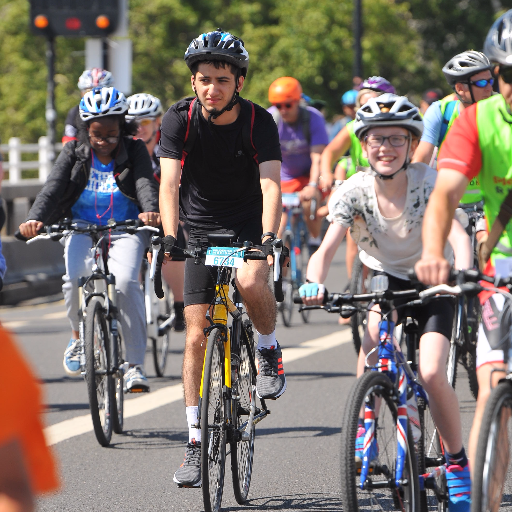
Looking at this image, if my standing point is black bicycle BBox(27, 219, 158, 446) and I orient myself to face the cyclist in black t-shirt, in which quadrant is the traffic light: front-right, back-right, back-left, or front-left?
back-left

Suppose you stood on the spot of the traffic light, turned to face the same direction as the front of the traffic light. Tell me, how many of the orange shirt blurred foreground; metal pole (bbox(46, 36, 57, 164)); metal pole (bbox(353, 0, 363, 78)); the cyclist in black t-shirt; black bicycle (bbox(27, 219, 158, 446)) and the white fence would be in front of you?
3

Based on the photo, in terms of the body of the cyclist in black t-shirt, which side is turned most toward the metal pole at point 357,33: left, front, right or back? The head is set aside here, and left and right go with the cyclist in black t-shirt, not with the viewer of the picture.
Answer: back

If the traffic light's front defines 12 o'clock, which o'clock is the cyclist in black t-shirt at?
The cyclist in black t-shirt is roughly at 12 o'clock from the traffic light.

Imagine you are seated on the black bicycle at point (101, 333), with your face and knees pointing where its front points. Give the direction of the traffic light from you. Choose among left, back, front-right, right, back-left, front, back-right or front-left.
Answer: back

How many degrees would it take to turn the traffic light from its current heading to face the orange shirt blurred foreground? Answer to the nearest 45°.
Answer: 0° — it already faces it

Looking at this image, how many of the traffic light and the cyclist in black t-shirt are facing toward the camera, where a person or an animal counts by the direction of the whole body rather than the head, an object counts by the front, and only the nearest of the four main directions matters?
2

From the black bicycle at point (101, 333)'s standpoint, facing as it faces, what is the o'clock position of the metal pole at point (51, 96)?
The metal pole is roughly at 6 o'clock from the black bicycle.

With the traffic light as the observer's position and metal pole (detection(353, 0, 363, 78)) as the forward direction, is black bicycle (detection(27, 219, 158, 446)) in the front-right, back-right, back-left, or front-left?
back-right

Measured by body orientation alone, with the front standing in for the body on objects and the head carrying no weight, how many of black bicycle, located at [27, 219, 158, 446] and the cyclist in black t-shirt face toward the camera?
2

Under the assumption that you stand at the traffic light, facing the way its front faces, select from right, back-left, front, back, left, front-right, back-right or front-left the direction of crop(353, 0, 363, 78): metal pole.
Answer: back-left

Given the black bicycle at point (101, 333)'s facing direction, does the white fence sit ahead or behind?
behind
